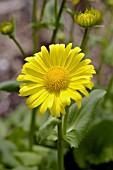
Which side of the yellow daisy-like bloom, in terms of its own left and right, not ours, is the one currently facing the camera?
front
